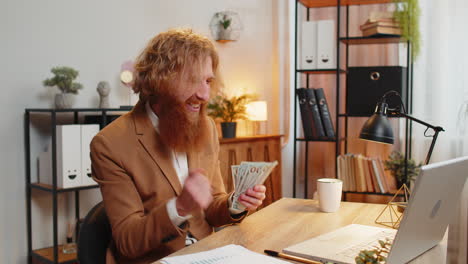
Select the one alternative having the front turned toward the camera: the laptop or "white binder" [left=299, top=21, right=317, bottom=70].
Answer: the white binder

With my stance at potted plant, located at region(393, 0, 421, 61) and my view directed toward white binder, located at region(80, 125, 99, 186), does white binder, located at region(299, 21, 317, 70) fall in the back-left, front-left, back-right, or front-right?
front-right

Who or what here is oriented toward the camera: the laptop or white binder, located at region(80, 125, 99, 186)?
the white binder

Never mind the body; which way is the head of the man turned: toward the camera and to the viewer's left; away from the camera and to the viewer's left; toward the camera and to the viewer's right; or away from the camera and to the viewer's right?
toward the camera and to the viewer's right

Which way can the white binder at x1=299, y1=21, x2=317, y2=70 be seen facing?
toward the camera

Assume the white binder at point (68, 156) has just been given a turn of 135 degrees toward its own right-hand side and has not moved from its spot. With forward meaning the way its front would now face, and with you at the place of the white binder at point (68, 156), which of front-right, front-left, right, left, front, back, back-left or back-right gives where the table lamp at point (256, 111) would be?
right

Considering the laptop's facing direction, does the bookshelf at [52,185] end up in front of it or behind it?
in front

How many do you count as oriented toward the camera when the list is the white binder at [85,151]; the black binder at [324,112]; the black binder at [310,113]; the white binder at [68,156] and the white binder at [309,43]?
5

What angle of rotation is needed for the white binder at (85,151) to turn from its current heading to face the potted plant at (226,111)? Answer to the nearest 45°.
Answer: approximately 135° to its left

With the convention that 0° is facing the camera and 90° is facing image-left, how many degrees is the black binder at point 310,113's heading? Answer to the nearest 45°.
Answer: approximately 0°

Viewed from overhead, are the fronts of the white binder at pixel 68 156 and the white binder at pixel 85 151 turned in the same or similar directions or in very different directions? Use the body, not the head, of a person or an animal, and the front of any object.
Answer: same or similar directions

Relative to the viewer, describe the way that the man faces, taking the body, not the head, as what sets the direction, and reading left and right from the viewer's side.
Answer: facing the viewer and to the right of the viewer
